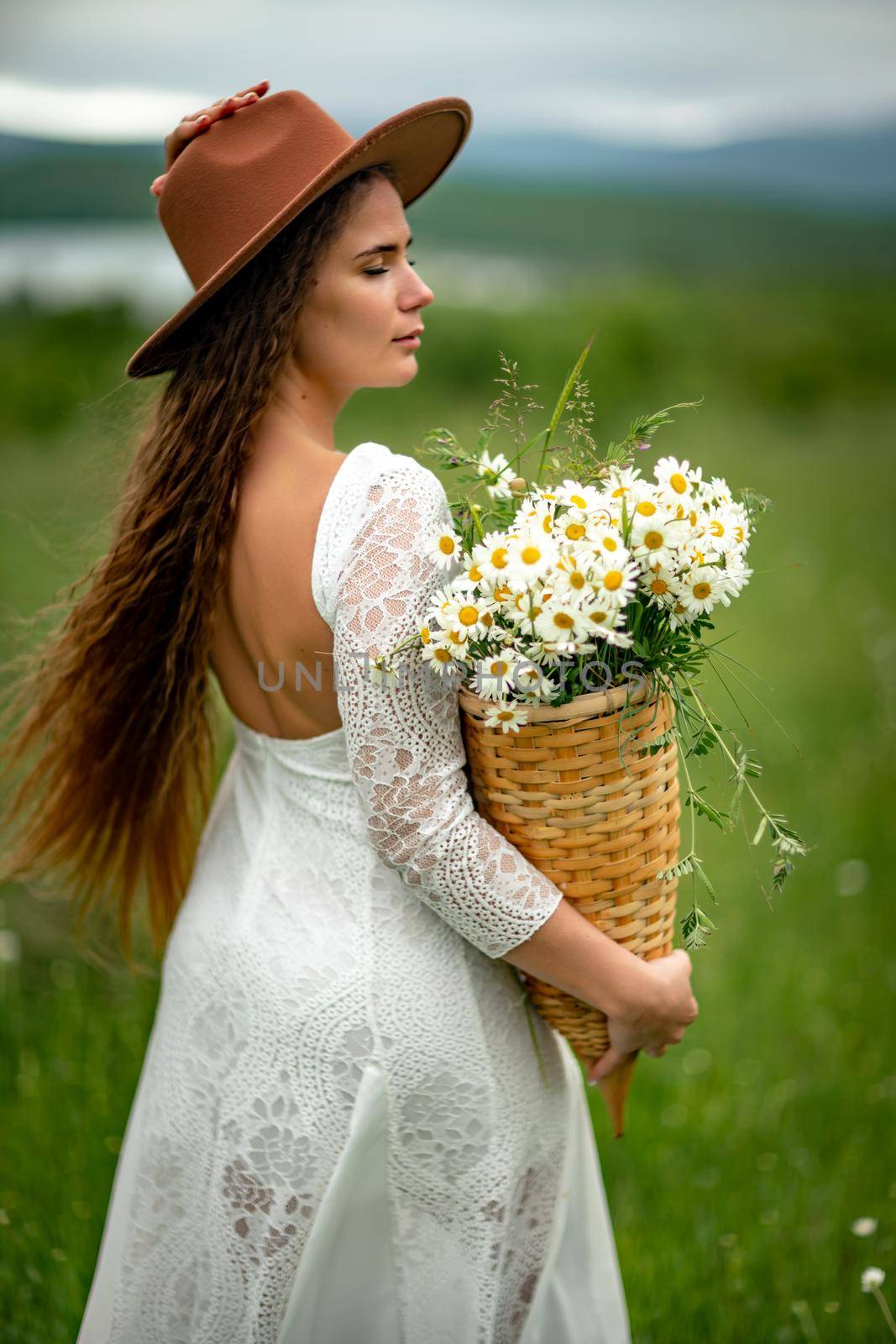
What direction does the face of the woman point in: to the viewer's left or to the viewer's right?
to the viewer's right

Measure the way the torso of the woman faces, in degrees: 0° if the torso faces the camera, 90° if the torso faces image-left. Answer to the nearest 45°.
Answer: approximately 225°
